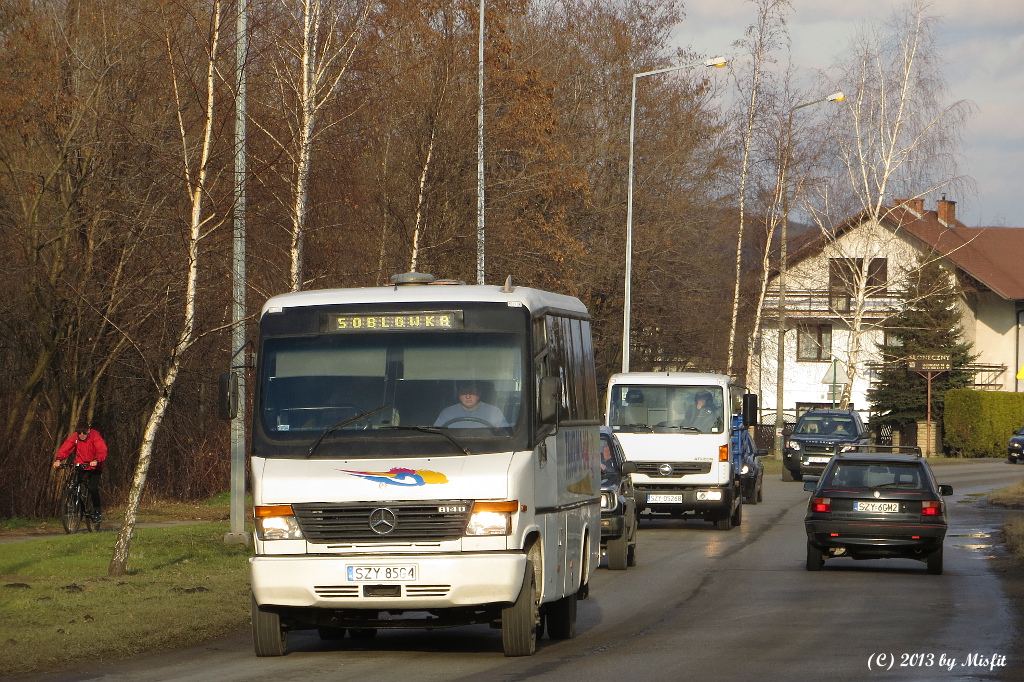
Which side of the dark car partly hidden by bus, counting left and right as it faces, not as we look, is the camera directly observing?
front

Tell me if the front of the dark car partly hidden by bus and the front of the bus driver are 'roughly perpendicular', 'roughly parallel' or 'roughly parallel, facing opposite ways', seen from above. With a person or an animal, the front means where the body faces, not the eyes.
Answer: roughly parallel

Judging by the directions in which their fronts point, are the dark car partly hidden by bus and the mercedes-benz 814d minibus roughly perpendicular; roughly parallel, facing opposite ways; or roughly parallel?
roughly parallel

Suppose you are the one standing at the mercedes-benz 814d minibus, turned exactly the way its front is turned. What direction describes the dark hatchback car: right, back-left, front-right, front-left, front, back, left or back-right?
back-left

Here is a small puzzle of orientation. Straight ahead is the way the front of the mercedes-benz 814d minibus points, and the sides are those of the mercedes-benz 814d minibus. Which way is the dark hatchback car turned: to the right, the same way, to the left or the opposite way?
the opposite way

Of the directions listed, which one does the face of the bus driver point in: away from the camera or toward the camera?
toward the camera

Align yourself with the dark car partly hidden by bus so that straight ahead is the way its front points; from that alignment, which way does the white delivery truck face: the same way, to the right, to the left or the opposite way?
the same way

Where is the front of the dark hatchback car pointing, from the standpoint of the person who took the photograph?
facing away from the viewer

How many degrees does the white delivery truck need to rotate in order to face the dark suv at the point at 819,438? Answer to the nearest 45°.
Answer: approximately 180°

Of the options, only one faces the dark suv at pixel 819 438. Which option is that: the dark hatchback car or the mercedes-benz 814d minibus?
the dark hatchback car

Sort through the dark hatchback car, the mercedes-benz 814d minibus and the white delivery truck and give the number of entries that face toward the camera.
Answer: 2

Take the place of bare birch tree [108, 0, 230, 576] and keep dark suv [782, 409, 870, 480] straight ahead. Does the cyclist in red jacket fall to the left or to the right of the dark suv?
left

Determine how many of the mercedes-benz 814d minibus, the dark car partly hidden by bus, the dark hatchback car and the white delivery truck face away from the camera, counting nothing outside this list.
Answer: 1

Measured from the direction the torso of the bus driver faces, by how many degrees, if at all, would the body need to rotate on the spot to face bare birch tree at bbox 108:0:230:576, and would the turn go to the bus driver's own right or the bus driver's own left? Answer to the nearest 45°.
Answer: approximately 135° to the bus driver's own right

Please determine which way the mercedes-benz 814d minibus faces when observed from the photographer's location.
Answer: facing the viewer
